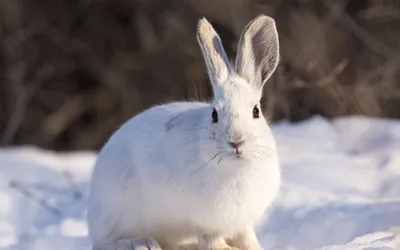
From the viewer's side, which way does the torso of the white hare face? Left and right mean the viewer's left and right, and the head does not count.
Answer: facing the viewer and to the right of the viewer
